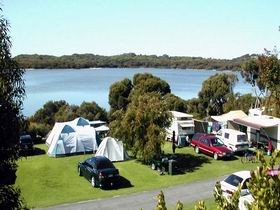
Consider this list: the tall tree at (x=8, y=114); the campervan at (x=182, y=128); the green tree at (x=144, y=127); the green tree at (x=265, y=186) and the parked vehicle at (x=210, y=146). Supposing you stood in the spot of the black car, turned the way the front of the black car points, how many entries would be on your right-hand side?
3

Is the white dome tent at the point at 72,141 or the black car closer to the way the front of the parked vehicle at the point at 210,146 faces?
the black car

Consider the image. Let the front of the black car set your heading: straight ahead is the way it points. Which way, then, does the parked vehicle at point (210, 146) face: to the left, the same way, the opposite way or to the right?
the opposite way

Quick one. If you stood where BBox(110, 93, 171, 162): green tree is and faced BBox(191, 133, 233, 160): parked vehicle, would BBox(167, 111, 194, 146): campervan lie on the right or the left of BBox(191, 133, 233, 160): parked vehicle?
left

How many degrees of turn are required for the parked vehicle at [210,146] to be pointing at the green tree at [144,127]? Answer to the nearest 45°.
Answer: approximately 90° to its right
